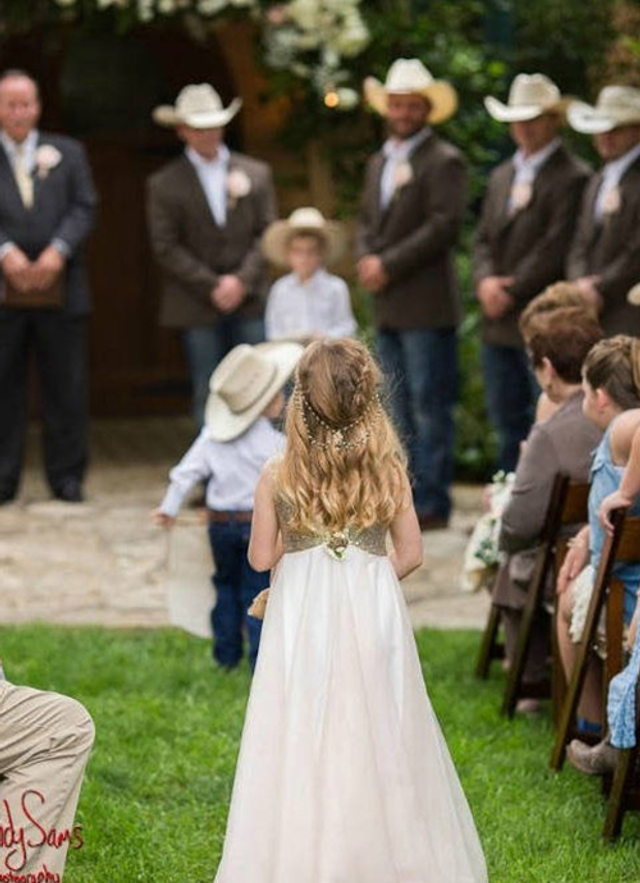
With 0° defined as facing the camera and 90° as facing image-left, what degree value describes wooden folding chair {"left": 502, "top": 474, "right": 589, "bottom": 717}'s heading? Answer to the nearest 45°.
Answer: approximately 135°

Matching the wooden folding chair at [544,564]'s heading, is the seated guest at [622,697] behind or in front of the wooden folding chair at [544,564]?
behind

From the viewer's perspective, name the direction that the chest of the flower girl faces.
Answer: away from the camera

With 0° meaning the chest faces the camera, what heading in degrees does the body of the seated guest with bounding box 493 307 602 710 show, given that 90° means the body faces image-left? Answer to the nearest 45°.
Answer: approximately 135°

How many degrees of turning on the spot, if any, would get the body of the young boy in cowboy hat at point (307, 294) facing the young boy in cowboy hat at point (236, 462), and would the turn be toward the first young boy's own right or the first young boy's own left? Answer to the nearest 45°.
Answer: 0° — they already face them

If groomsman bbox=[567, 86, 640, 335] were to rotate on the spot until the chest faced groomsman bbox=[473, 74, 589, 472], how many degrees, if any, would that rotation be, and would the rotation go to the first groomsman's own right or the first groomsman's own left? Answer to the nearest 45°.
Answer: approximately 90° to the first groomsman's own right

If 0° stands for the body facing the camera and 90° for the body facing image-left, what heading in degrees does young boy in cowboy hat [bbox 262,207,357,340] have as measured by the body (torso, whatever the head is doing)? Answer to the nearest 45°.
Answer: approximately 0°
